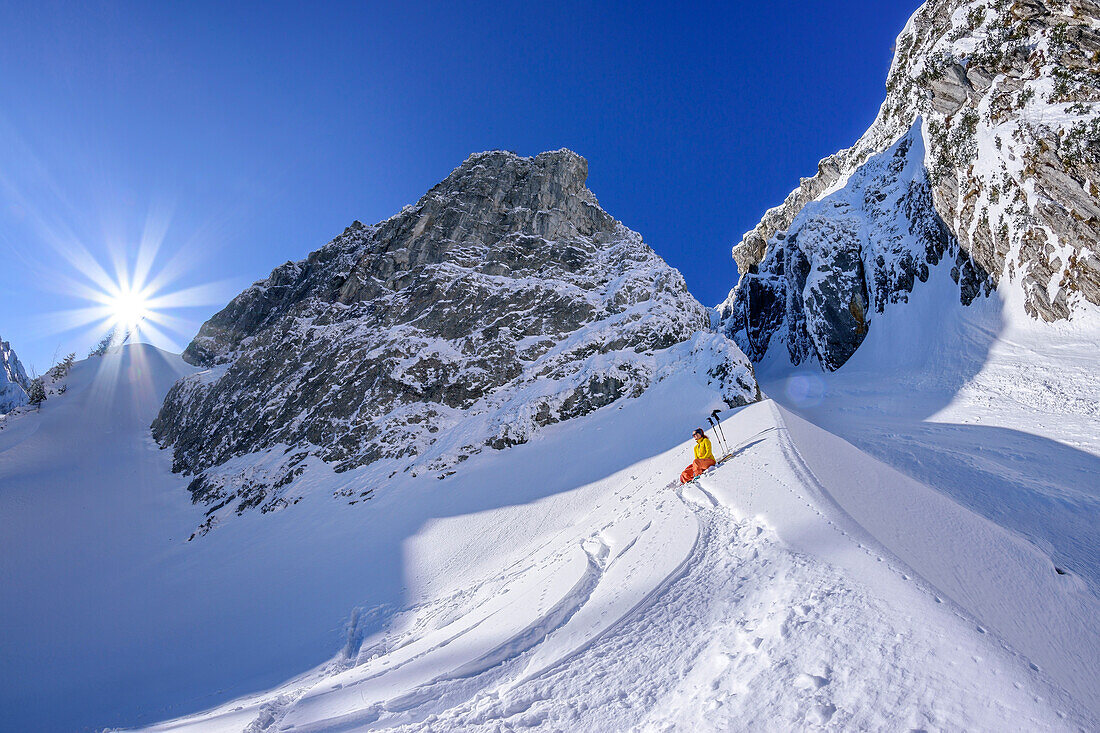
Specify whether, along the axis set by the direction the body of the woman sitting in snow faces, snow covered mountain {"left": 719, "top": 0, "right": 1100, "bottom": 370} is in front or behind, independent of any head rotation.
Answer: behind

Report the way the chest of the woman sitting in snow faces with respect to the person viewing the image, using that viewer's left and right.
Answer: facing the viewer and to the left of the viewer

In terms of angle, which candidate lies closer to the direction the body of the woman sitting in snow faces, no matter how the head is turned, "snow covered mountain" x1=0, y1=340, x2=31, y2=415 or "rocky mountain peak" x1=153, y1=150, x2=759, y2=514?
the snow covered mountain
